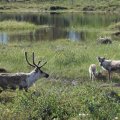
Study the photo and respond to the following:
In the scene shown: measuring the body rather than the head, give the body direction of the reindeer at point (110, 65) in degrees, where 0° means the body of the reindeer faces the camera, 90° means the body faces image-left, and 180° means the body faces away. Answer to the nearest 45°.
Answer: approximately 90°
